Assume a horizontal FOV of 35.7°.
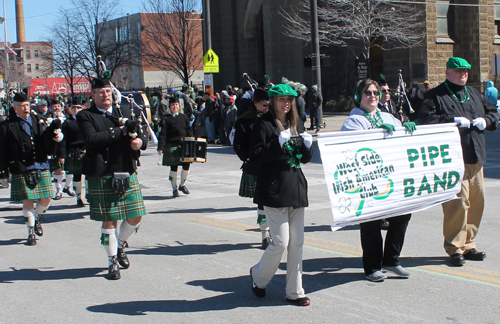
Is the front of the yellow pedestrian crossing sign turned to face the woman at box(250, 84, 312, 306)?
yes

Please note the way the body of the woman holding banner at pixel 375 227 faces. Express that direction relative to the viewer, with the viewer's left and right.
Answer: facing the viewer and to the right of the viewer

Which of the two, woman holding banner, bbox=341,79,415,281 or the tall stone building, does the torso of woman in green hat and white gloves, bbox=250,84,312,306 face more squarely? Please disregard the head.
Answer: the woman holding banner

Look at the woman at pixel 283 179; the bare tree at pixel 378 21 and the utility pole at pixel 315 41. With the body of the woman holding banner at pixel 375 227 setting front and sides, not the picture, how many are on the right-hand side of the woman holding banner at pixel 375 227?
1

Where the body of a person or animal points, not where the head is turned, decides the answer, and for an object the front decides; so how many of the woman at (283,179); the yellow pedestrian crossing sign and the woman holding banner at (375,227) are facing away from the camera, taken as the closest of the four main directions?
0

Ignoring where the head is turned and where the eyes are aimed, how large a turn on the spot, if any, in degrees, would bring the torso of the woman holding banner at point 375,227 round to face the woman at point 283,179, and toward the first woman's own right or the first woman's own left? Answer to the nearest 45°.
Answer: approximately 90° to the first woman's own right

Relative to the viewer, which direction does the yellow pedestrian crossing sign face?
toward the camera

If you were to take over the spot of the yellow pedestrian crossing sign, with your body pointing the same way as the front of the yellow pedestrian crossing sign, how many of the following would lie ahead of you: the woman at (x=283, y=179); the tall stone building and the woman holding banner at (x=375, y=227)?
2

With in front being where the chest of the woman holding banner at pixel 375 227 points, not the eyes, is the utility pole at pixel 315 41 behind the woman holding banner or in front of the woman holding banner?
behind

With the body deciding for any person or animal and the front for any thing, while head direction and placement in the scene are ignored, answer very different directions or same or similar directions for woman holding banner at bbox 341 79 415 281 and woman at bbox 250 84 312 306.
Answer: same or similar directions

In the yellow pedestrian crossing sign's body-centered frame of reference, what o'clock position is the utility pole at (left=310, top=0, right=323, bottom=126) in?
The utility pole is roughly at 10 o'clock from the yellow pedestrian crossing sign.

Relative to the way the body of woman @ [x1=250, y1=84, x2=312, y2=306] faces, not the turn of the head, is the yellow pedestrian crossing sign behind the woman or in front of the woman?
behind

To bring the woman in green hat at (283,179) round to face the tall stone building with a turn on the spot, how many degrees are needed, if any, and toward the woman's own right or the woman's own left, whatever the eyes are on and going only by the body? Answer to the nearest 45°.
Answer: approximately 135° to the woman's own left

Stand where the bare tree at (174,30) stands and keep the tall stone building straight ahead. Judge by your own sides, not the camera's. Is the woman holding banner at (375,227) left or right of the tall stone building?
right

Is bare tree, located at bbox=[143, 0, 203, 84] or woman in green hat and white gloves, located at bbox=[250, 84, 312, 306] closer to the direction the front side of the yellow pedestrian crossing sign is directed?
the woman in green hat and white gloves

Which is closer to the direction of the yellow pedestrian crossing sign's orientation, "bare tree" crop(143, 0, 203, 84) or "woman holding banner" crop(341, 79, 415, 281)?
the woman holding banner
